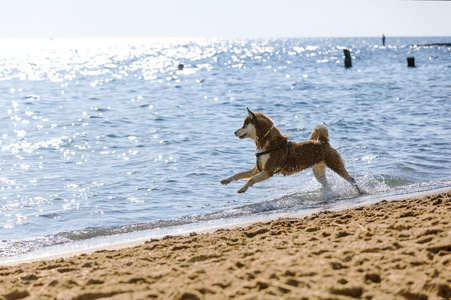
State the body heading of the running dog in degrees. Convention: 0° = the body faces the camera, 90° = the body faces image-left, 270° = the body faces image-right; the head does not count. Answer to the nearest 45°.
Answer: approximately 90°
